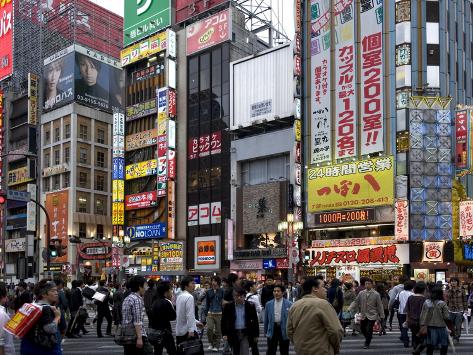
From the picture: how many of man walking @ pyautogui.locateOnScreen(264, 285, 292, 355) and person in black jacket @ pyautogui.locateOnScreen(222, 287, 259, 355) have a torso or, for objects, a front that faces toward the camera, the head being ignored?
2

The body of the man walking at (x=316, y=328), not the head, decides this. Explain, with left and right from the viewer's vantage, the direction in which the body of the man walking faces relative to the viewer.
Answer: facing away from the viewer and to the right of the viewer

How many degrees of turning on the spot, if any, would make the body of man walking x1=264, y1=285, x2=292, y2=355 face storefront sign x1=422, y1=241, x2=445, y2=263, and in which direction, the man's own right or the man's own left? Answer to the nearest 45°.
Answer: approximately 180°
